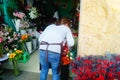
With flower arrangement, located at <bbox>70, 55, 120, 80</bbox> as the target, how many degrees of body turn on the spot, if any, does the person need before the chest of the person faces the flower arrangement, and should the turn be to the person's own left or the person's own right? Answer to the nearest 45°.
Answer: approximately 90° to the person's own right

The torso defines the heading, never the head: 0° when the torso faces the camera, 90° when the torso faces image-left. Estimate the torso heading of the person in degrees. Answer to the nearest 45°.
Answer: approximately 225°

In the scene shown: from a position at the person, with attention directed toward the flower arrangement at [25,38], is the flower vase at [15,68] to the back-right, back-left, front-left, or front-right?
front-left

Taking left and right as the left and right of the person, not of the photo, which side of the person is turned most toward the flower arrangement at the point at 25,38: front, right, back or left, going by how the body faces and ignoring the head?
left

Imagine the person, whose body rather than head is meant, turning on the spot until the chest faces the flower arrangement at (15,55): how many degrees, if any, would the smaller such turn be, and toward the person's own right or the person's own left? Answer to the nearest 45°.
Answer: approximately 90° to the person's own left

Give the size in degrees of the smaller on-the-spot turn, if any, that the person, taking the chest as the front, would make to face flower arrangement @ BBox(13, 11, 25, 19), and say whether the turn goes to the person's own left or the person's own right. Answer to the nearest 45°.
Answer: approximately 90° to the person's own left

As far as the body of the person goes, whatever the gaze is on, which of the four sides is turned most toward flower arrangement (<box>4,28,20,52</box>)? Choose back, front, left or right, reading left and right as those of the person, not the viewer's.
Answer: left

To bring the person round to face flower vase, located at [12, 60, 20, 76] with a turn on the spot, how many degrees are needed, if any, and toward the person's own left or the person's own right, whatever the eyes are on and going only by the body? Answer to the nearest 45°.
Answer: approximately 90° to the person's own left
